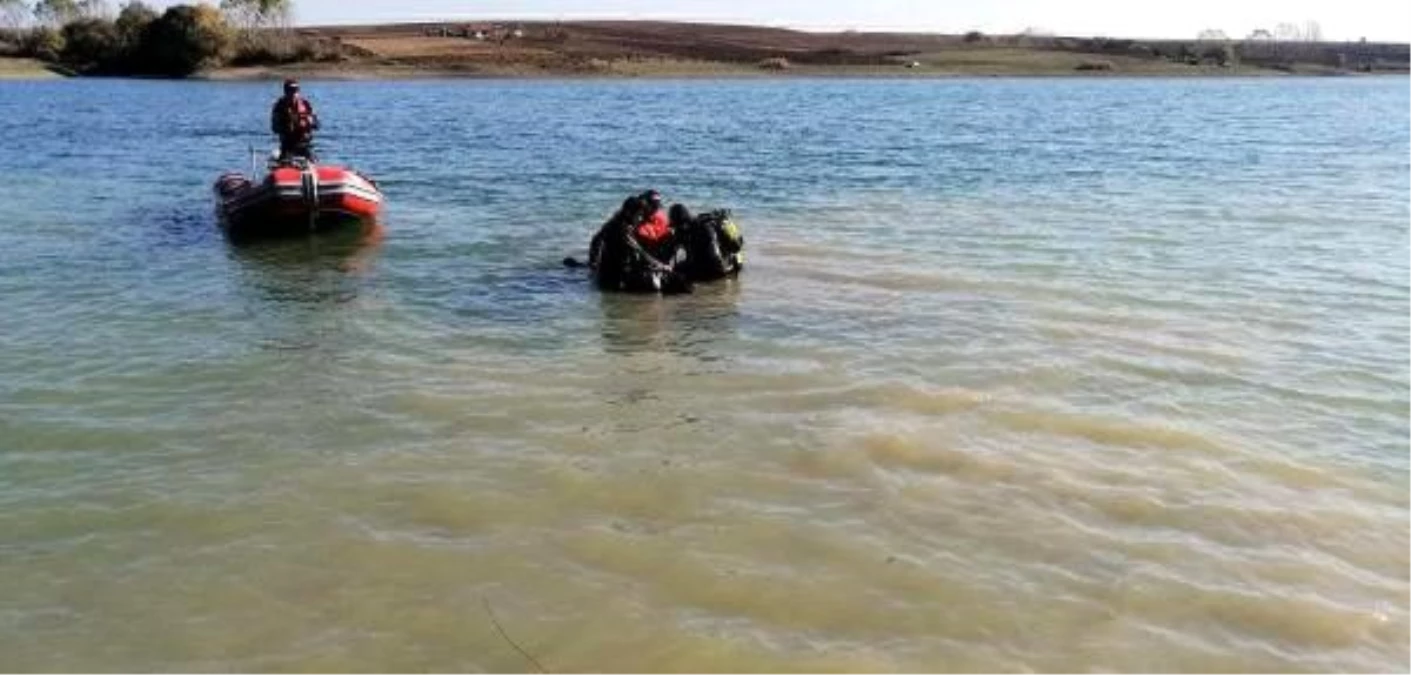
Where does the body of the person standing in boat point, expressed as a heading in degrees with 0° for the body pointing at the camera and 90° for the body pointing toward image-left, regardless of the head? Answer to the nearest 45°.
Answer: approximately 0°

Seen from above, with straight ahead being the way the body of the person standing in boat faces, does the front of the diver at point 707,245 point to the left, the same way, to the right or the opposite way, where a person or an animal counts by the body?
to the right

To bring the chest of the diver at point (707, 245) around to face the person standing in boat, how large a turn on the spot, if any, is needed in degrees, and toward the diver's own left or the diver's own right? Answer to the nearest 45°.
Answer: approximately 45° to the diver's own right

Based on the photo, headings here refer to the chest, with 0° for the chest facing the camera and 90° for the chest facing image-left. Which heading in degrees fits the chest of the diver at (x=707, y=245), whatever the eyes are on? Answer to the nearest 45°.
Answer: approximately 90°

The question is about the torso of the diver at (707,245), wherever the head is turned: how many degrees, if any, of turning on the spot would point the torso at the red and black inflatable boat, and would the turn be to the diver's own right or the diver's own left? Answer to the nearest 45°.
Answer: approximately 45° to the diver's own right

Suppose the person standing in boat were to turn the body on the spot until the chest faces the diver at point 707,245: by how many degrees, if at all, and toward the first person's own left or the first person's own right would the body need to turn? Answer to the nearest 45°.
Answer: approximately 45° to the first person's own left

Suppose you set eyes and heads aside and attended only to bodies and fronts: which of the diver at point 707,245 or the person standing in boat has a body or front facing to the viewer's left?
the diver

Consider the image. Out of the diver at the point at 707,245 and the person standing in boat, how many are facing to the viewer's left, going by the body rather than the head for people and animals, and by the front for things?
1

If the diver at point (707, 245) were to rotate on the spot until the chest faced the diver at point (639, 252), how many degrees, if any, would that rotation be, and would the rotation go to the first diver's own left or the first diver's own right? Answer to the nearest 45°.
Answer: approximately 45° to the first diver's own left
